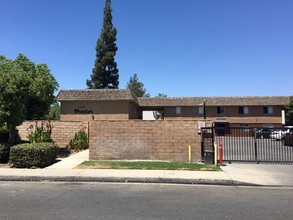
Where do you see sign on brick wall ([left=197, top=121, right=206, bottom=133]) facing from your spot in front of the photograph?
facing the viewer

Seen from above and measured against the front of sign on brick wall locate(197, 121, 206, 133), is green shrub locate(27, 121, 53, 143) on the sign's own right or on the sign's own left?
on the sign's own right

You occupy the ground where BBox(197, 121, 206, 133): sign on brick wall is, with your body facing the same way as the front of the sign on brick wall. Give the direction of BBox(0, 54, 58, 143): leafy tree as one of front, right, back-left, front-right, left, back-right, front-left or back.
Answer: right

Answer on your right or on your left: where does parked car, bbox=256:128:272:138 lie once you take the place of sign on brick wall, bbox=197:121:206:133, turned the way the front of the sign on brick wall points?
on your left

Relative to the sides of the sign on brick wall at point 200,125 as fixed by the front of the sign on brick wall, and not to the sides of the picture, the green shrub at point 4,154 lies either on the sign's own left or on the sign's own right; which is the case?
on the sign's own right

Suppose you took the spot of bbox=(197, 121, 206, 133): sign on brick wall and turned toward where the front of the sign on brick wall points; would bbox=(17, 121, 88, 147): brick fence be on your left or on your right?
on your right

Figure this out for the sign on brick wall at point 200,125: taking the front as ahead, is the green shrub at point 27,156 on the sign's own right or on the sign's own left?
on the sign's own right
